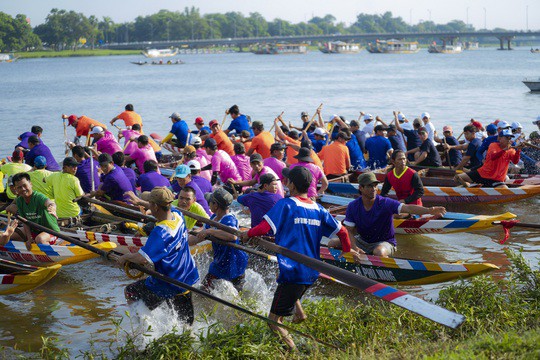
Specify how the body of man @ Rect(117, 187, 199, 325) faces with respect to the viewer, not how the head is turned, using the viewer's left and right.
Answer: facing away from the viewer and to the left of the viewer

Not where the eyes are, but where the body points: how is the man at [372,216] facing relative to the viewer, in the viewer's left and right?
facing the viewer

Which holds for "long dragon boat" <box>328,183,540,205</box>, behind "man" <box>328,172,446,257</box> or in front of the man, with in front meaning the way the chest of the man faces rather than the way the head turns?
behind

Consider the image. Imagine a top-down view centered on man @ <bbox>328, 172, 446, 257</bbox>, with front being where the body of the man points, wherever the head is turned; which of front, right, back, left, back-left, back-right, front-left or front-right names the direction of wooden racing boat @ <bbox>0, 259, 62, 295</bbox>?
right

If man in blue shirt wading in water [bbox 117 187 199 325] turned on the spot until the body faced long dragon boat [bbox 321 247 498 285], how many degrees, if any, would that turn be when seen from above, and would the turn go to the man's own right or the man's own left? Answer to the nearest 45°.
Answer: approximately 90° to the man's own right
